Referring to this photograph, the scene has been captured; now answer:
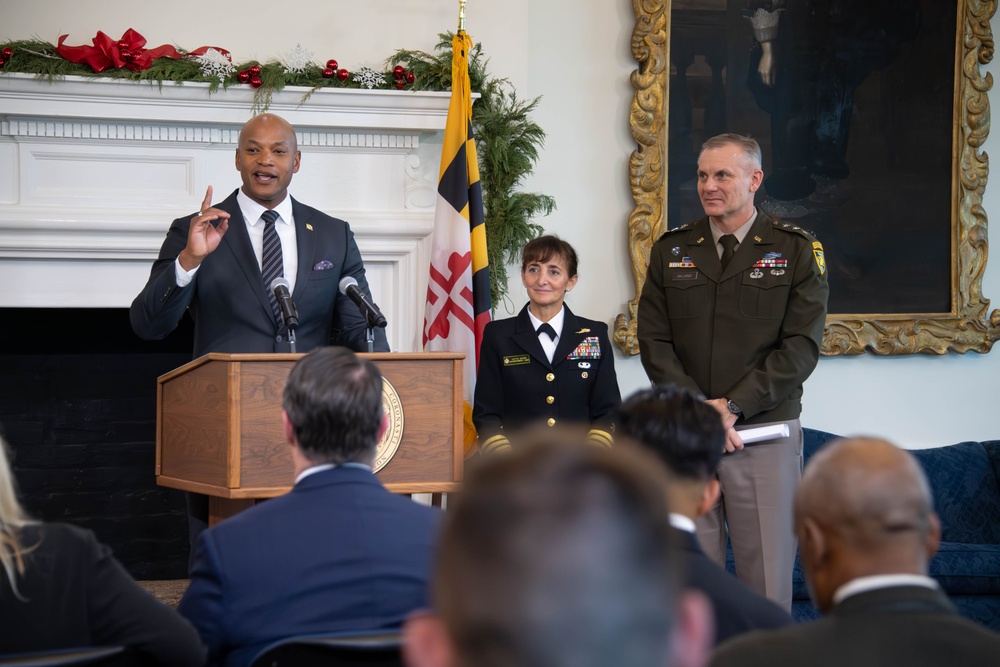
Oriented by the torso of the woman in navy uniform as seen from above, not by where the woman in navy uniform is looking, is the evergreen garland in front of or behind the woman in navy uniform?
behind

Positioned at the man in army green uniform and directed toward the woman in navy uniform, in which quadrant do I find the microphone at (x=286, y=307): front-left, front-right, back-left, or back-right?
front-left

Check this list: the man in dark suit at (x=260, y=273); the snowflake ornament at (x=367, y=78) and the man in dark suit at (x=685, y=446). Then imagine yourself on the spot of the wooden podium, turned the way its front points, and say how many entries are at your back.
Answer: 2

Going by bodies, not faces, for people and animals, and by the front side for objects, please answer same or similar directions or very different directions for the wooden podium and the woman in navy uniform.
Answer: same or similar directions

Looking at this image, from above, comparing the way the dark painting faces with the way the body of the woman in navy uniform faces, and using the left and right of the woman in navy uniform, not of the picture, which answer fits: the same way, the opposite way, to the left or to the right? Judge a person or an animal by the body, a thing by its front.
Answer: the same way

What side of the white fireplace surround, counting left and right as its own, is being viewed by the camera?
front

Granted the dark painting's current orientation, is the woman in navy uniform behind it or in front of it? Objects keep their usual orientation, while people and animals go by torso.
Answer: in front

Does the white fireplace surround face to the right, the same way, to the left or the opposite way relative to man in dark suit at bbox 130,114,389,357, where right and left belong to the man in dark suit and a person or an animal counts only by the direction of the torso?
the same way

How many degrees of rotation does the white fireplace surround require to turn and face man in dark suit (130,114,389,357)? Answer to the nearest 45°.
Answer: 0° — it already faces them

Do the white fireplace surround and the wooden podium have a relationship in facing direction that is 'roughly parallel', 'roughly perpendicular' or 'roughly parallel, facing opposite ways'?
roughly parallel

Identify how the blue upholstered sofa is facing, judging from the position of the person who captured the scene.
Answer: facing the viewer

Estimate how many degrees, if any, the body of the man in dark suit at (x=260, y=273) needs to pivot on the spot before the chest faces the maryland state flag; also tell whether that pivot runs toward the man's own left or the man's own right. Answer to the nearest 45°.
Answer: approximately 135° to the man's own left

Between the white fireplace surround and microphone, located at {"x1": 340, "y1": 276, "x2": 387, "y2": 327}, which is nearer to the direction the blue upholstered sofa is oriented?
the microphone

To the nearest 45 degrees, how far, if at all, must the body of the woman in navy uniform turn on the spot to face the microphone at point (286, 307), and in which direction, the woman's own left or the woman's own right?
approximately 45° to the woman's own right

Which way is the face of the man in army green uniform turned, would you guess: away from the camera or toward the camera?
toward the camera

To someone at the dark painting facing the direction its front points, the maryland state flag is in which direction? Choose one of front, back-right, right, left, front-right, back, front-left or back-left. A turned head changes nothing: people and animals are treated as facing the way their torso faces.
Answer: front-right

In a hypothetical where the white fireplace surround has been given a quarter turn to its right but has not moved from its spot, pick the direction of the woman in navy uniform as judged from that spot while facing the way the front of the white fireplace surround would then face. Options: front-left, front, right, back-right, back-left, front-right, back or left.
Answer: back-left

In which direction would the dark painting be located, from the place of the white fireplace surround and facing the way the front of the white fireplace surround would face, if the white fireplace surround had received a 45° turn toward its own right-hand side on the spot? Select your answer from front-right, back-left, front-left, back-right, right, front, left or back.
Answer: back-left

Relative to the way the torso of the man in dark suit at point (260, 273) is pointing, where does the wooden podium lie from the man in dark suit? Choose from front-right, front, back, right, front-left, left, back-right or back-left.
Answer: front

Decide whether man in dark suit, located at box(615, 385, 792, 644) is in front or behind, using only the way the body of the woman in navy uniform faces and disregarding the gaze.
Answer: in front

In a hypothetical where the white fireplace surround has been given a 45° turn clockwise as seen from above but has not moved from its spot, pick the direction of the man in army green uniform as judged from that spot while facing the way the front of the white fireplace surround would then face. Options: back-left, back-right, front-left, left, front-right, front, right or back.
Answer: left

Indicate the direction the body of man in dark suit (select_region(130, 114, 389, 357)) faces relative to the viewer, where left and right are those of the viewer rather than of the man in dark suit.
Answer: facing the viewer
